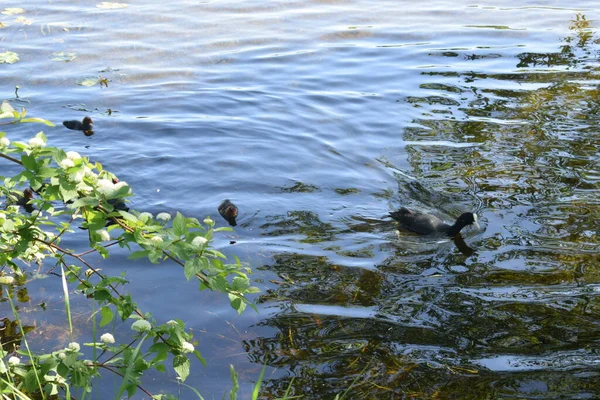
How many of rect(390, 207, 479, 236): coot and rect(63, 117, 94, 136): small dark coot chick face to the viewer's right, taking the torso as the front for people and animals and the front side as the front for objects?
2

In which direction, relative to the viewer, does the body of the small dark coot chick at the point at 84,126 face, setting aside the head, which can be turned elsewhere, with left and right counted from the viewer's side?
facing to the right of the viewer

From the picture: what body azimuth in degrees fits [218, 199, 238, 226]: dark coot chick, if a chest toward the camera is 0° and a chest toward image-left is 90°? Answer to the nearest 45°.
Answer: approximately 315°

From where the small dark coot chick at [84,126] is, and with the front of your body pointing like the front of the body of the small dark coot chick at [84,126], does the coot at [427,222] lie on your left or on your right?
on your right

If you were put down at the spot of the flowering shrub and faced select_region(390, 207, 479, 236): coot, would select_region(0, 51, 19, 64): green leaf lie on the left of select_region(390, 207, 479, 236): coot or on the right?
left

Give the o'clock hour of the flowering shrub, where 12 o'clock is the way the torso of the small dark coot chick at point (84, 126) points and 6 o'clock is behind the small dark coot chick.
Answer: The flowering shrub is roughly at 3 o'clock from the small dark coot chick.

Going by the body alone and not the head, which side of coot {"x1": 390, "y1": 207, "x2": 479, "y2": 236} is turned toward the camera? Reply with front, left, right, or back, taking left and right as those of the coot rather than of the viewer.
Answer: right

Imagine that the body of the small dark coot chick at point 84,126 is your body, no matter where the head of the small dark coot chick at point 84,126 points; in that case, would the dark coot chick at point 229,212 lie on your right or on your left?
on your right
